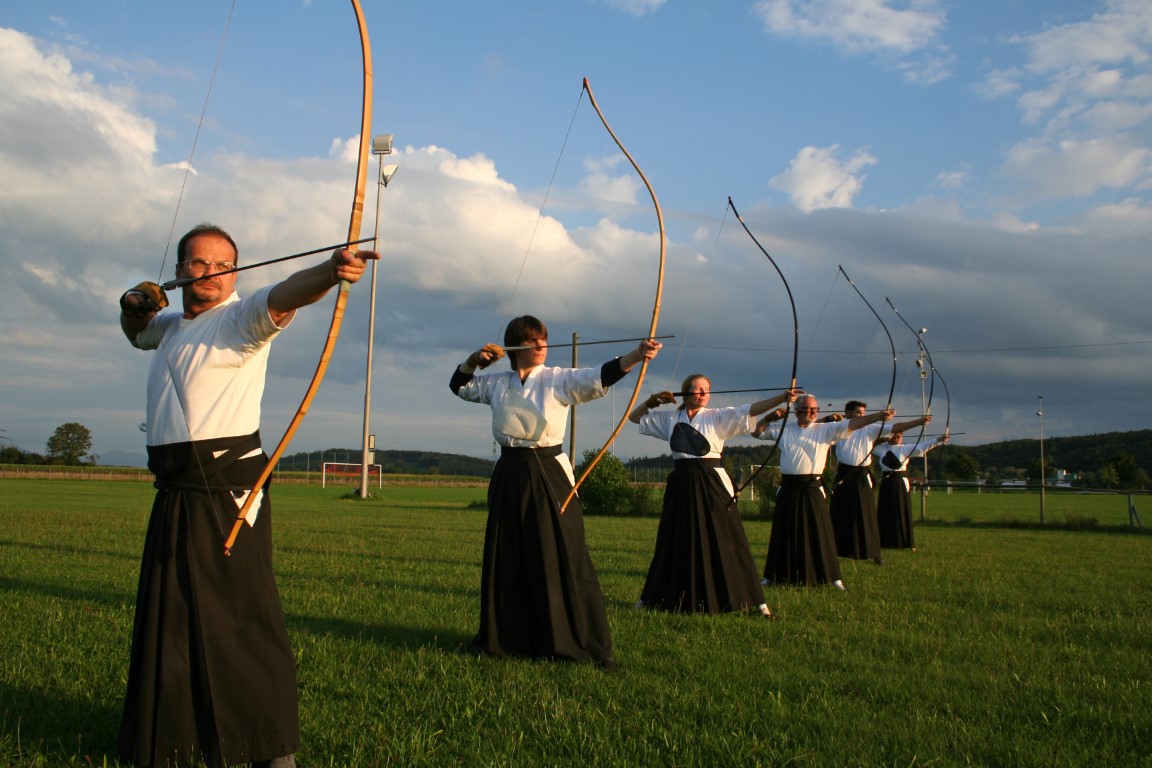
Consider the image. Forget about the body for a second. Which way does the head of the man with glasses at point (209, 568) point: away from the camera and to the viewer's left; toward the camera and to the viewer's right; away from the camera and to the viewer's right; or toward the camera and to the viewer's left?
toward the camera and to the viewer's right

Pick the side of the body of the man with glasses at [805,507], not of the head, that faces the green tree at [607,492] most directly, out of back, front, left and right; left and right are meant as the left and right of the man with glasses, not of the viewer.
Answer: back

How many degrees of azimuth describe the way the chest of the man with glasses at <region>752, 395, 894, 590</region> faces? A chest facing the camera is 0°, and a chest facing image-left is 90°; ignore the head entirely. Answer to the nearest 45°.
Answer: approximately 0°

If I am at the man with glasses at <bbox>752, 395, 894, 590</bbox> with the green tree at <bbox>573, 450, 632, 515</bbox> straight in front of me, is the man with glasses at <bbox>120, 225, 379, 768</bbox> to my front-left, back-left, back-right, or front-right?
back-left

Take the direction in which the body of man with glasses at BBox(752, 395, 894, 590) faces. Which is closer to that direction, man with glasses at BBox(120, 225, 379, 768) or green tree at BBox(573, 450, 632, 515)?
the man with glasses

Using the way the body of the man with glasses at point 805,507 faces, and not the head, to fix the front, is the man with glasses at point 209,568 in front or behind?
in front
